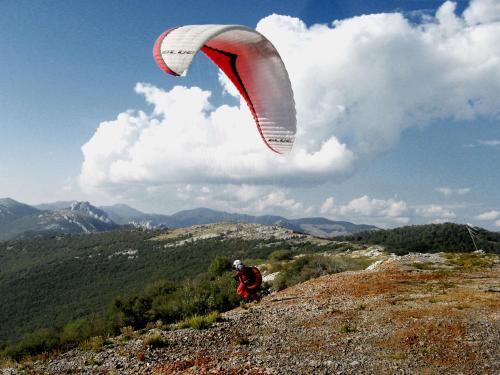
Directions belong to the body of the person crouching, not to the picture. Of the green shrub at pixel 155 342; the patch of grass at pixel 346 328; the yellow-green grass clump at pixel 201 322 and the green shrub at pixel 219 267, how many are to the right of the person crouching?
1

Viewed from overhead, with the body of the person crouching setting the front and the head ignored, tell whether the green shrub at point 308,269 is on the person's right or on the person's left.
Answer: on the person's right

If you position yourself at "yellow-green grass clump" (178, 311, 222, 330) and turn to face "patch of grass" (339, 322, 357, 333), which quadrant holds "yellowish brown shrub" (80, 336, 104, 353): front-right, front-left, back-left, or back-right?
back-right

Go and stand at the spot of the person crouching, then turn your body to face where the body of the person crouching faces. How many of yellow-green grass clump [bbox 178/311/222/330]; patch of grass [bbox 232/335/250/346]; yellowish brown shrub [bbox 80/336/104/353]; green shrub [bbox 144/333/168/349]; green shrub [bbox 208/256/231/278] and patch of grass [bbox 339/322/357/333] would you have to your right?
1

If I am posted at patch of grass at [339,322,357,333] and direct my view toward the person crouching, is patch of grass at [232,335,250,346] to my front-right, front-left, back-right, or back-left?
front-left

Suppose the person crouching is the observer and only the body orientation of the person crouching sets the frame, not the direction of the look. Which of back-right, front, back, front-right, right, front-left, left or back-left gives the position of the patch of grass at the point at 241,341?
left

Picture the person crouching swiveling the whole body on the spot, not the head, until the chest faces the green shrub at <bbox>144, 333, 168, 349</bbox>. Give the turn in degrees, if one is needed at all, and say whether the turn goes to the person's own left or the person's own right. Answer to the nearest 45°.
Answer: approximately 45° to the person's own left

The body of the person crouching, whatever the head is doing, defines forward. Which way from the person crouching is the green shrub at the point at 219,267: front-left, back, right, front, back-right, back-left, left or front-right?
right

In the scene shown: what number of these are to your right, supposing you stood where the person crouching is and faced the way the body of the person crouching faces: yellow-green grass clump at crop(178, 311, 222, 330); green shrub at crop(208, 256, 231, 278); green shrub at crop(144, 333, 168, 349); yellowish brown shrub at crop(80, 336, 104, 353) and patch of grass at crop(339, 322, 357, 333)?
1

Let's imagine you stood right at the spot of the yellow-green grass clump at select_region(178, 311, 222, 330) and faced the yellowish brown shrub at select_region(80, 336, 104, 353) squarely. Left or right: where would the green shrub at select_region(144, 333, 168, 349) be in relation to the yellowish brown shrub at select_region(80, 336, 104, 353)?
left

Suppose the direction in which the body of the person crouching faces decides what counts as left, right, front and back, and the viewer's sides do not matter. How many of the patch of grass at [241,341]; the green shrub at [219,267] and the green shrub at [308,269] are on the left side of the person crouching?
1

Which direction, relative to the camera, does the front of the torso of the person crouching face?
to the viewer's left

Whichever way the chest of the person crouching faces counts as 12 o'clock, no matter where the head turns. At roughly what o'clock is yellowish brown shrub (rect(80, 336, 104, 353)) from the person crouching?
The yellowish brown shrub is roughly at 11 o'clock from the person crouching.

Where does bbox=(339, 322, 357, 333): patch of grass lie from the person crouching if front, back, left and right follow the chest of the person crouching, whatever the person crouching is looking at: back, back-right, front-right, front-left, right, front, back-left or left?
back-left

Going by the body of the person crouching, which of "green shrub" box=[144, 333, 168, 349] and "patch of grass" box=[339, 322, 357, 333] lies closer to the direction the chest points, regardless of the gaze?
the green shrub
